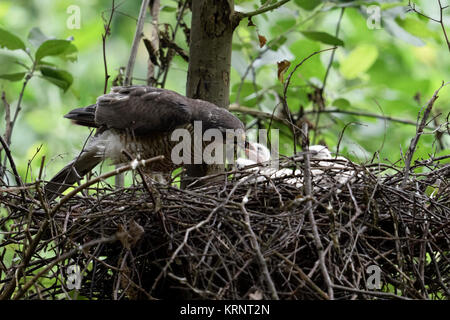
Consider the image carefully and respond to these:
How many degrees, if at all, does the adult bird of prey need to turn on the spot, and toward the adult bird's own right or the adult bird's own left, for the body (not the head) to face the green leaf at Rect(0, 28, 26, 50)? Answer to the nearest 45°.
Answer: approximately 180°

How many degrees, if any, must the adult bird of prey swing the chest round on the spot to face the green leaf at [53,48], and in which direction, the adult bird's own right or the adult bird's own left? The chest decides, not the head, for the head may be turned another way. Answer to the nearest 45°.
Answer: approximately 180°

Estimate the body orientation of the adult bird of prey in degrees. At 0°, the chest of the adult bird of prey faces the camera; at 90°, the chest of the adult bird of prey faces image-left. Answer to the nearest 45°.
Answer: approximately 270°

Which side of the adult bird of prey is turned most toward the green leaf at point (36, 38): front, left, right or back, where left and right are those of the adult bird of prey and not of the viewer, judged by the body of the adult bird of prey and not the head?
back

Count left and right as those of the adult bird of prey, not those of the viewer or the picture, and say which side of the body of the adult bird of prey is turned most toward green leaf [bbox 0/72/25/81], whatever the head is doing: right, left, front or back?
back
